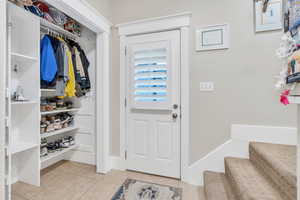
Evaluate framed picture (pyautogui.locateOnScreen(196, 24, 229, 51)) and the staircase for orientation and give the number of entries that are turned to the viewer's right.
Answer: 0

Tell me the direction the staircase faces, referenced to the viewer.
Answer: facing to the left of the viewer

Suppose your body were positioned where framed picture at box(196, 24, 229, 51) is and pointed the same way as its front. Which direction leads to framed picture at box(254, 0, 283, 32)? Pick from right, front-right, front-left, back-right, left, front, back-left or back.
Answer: back-left

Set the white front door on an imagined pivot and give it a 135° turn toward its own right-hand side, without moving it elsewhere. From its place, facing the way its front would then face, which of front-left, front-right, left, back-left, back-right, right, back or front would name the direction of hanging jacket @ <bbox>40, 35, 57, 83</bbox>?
left

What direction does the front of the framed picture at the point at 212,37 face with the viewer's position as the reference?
facing the viewer and to the left of the viewer

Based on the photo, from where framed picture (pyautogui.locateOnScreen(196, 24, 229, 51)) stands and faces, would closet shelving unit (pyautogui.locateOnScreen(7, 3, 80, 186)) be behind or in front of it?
in front

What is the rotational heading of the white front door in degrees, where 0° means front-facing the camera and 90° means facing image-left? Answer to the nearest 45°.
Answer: approximately 45°

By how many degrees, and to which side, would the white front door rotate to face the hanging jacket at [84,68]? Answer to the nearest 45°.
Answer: approximately 45° to its right

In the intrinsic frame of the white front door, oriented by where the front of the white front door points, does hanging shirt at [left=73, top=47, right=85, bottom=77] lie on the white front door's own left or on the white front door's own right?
on the white front door's own right

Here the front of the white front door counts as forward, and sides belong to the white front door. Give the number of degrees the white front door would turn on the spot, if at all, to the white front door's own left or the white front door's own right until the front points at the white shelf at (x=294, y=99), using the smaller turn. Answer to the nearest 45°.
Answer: approximately 45° to the white front door's own left

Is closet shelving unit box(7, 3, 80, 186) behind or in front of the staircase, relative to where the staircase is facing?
in front
